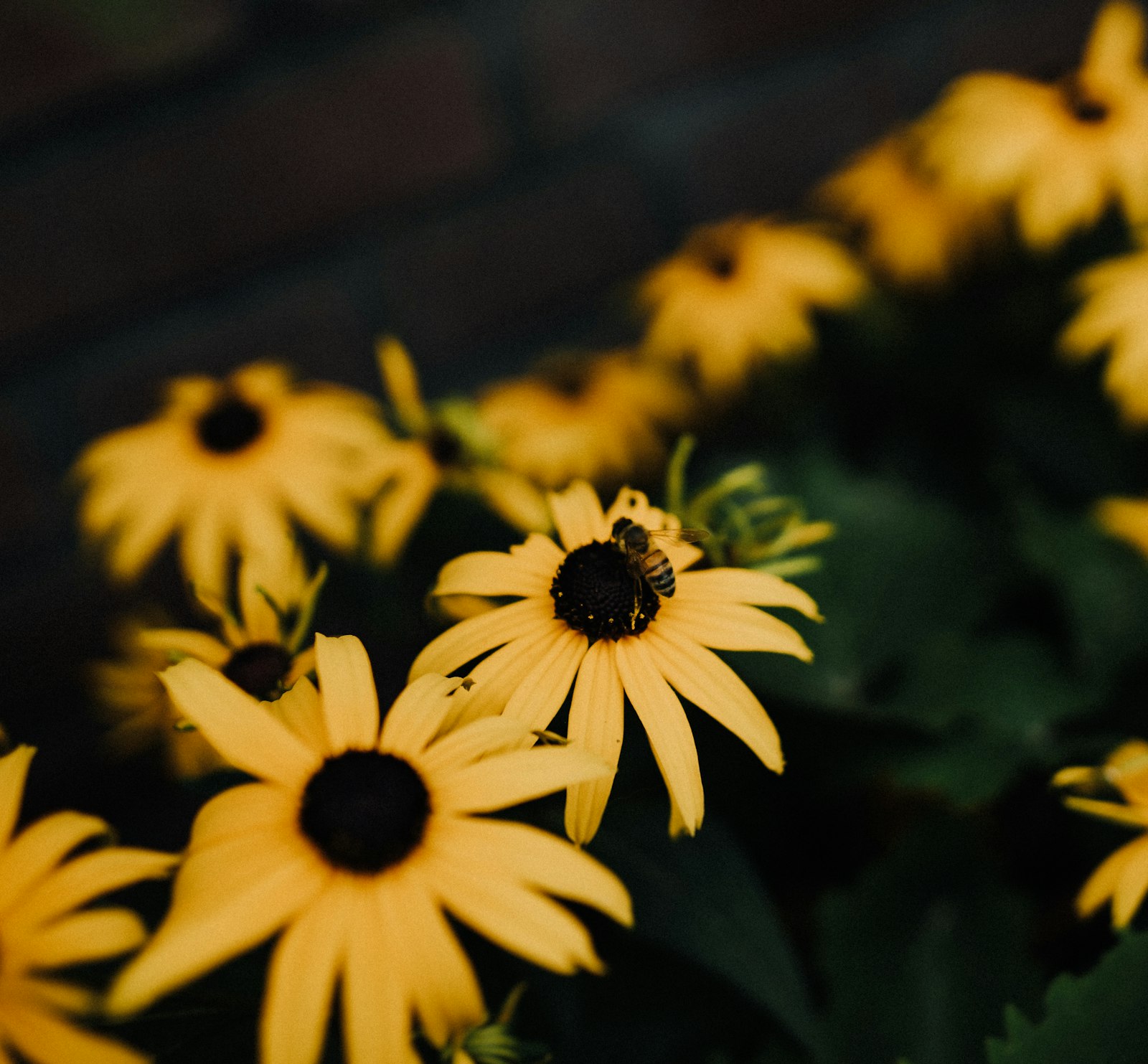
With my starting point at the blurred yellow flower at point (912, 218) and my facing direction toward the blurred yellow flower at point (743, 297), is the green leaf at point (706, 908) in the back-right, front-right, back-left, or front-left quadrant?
front-left

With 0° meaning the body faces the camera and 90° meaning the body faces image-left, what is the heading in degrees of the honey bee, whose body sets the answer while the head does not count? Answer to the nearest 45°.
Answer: approximately 135°
